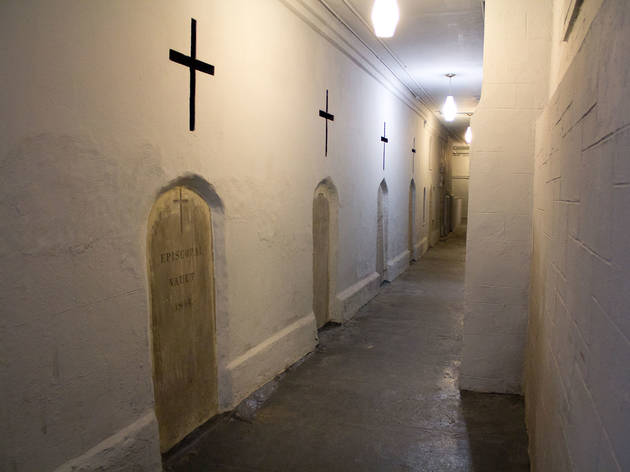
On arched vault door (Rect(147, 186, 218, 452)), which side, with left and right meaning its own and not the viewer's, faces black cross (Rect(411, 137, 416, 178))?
left

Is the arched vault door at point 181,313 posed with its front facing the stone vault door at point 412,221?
no

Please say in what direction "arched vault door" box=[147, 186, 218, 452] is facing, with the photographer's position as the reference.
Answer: facing the viewer and to the right of the viewer

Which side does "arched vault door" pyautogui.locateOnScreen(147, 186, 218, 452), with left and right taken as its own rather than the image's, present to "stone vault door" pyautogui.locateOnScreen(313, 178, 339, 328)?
left

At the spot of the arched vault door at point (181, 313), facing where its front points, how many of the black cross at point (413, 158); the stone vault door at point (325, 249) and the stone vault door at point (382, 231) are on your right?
0

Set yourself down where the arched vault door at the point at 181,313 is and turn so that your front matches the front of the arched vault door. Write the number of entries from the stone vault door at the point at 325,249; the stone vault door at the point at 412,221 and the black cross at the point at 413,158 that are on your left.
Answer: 3

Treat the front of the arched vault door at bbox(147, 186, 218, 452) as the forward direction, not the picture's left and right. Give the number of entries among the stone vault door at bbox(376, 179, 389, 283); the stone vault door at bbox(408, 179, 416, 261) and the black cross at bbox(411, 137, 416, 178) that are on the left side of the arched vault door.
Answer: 3

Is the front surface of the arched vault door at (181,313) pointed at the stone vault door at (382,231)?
no
